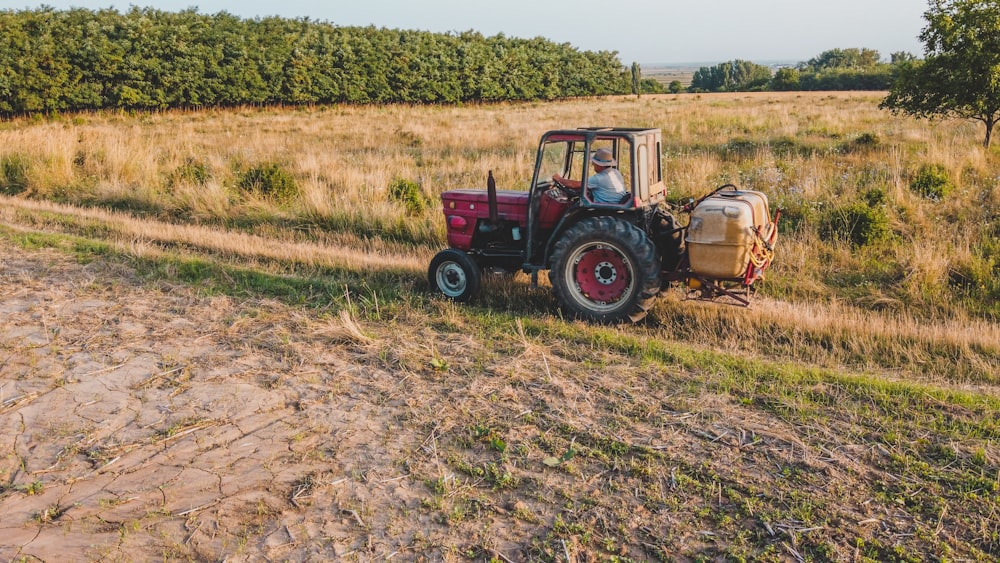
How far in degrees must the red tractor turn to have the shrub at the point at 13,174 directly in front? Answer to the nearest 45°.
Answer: approximately 45° to its right

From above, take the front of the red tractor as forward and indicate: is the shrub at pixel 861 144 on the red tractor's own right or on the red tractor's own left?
on the red tractor's own right

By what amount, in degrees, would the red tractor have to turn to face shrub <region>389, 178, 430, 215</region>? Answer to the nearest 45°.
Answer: approximately 45° to its right

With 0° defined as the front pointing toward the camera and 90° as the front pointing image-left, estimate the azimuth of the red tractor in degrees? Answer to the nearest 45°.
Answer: approximately 90°

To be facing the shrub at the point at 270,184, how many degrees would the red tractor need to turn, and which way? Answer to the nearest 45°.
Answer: approximately 45° to its right

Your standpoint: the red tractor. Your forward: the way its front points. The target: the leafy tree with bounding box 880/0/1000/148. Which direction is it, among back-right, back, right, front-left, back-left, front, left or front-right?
back-right

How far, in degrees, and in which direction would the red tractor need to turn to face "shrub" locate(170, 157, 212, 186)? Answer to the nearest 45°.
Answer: approximately 45° to its right

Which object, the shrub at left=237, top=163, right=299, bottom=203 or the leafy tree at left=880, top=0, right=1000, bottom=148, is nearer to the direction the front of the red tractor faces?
the shrub
